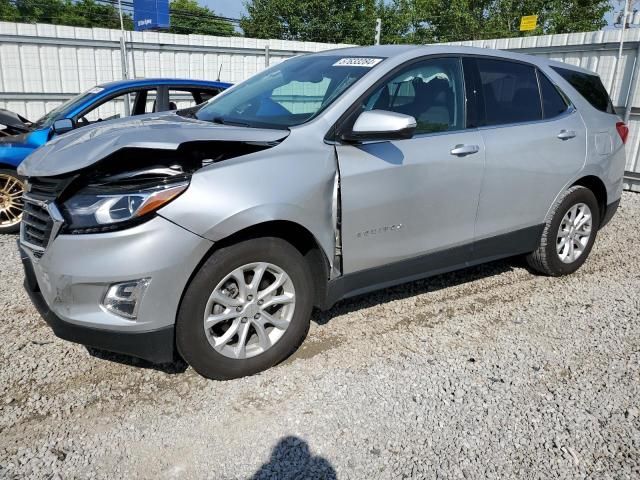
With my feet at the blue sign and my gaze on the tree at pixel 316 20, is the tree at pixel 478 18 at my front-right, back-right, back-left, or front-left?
front-right

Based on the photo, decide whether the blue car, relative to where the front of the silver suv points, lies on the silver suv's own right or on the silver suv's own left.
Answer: on the silver suv's own right

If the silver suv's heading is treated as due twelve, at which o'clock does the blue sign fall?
The blue sign is roughly at 4 o'clock from the silver suv.

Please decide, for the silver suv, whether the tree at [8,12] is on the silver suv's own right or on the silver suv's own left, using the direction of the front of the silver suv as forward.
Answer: on the silver suv's own right

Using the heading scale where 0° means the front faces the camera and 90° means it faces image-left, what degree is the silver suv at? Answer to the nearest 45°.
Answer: approximately 45°

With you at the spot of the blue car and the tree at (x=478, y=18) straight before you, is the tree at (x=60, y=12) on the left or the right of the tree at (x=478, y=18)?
left

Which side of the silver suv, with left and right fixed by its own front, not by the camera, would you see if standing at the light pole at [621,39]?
back

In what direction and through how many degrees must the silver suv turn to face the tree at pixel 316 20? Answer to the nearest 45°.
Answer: approximately 135° to its right

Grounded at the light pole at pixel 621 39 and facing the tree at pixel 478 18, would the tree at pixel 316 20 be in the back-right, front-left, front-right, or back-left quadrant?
front-left

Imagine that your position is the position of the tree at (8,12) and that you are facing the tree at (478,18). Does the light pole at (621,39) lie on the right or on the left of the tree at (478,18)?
right
